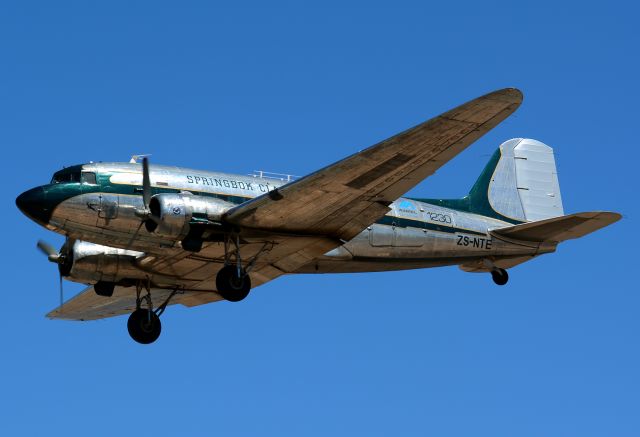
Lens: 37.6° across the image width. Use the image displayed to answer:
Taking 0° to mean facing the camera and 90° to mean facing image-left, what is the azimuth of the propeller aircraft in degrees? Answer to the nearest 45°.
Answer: approximately 45°
